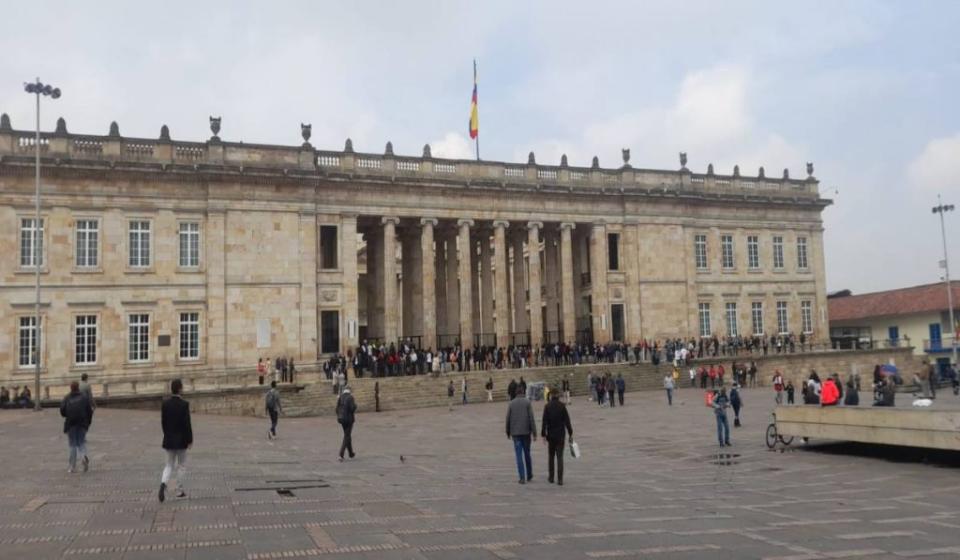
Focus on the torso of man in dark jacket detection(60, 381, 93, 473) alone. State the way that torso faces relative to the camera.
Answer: away from the camera

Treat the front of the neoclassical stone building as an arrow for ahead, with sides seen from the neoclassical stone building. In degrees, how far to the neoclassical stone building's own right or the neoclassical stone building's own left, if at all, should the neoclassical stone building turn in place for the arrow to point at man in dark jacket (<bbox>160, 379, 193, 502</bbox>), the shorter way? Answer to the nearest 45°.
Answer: approximately 45° to the neoclassical stone building's own right

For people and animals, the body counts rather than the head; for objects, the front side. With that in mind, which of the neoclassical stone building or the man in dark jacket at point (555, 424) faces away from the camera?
the man in dark jacket

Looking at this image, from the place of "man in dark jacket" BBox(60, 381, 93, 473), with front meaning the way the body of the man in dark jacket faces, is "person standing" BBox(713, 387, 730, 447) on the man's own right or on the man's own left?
on the man's own right

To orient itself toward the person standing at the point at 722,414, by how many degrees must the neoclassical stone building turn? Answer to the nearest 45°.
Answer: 0° — it already faces them

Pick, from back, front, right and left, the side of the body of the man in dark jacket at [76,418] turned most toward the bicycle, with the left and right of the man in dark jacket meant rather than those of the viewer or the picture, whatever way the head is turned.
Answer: right

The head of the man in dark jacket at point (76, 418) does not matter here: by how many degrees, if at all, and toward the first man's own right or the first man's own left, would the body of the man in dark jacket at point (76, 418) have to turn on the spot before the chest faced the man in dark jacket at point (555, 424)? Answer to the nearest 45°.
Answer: approximately 135° to the first man's own right

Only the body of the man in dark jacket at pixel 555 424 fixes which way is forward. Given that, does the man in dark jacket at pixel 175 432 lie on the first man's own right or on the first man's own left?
on the first man's own left

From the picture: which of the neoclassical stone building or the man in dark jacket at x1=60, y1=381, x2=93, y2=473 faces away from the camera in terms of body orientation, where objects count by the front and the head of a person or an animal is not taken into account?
the man in dark jacket

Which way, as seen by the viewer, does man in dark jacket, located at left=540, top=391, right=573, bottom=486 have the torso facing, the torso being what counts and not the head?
away from the camera

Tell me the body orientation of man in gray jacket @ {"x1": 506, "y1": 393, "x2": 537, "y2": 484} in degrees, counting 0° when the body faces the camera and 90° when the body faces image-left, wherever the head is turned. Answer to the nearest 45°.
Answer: approximately 180°
